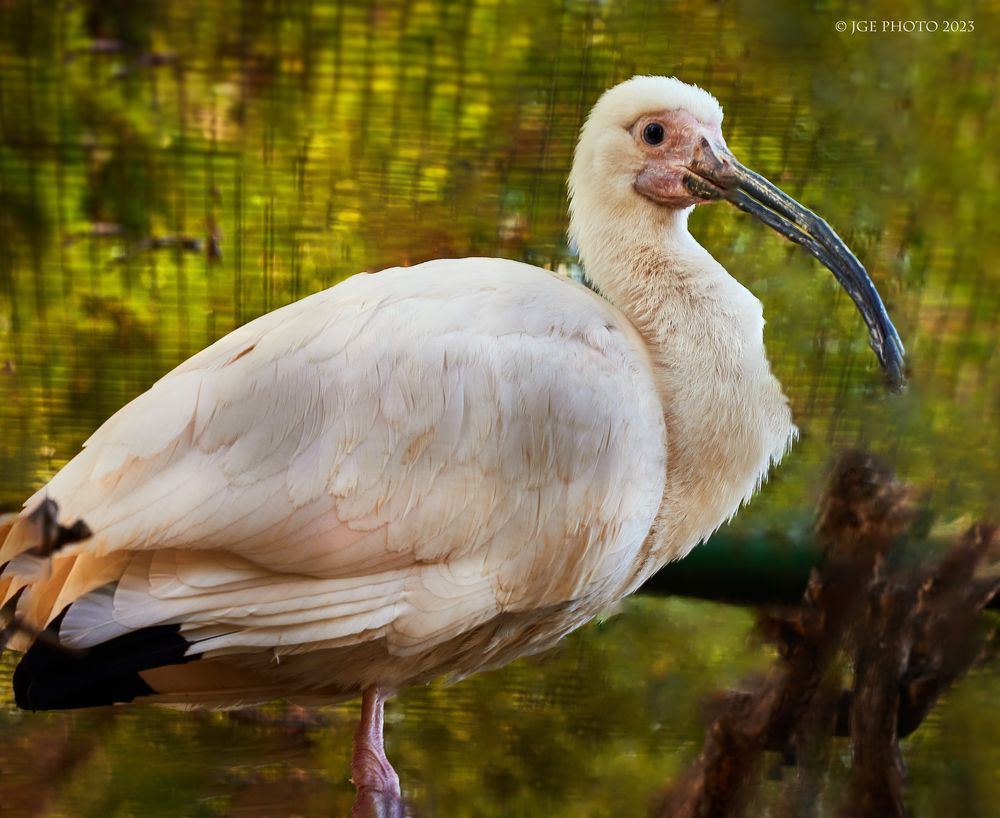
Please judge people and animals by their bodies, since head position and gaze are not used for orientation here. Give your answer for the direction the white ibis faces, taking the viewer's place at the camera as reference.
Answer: facing to the right of the viewer
